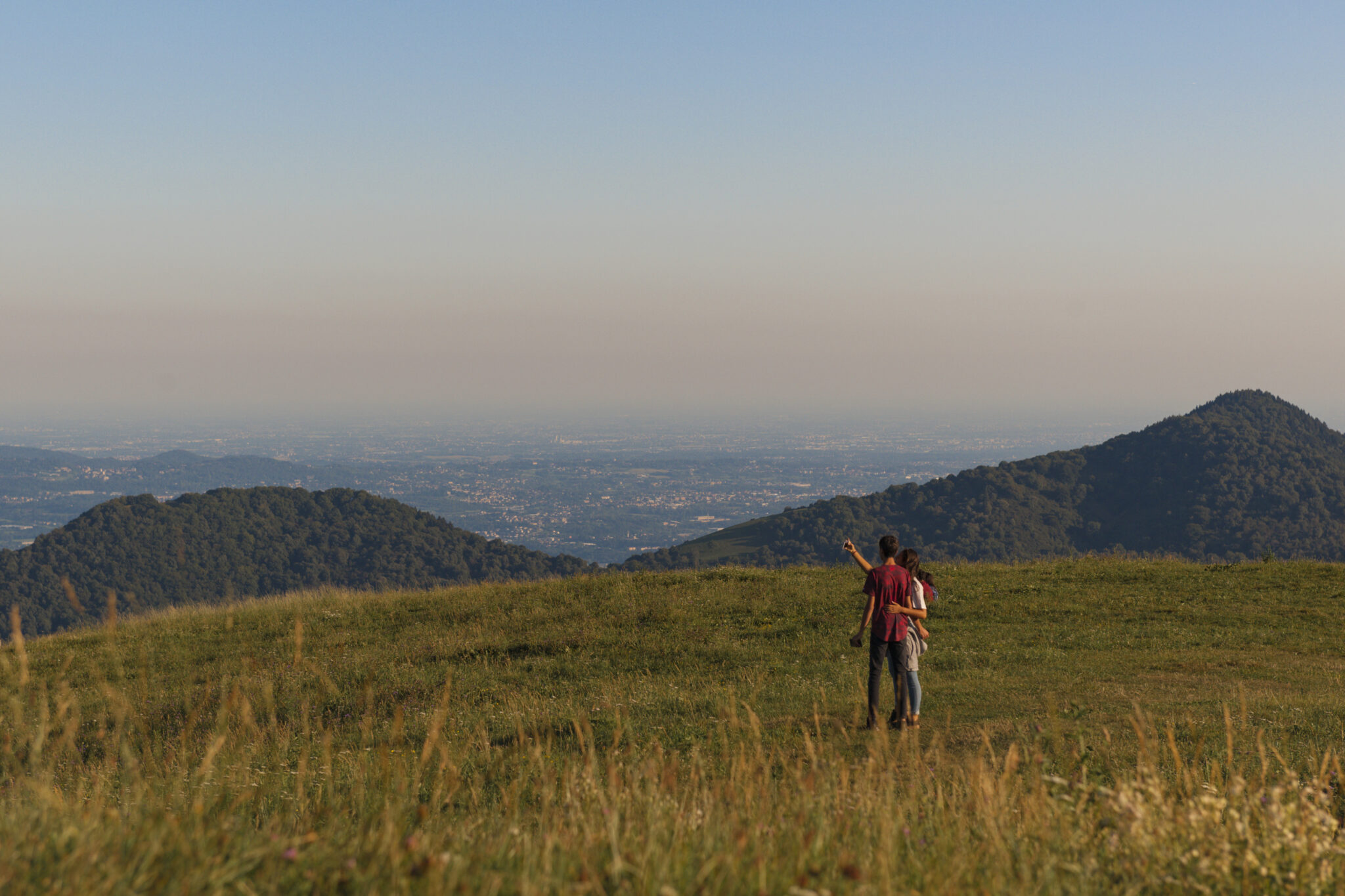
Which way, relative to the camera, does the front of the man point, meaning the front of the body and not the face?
away from the camera

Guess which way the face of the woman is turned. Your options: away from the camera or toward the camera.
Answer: away from the camera
